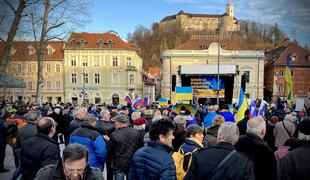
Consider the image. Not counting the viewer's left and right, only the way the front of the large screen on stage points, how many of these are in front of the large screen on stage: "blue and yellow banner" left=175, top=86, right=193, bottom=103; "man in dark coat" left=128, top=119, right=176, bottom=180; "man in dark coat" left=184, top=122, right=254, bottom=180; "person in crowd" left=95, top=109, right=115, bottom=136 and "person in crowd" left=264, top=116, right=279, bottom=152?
5

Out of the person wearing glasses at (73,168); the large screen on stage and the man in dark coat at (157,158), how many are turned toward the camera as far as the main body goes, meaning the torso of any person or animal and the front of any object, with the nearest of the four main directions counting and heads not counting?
2

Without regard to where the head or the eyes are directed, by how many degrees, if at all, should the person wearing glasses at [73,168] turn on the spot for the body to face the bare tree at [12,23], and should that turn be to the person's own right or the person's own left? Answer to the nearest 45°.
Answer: approximately 180°

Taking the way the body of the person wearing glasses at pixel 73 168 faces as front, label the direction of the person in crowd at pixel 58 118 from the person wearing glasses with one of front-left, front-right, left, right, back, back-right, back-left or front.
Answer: back

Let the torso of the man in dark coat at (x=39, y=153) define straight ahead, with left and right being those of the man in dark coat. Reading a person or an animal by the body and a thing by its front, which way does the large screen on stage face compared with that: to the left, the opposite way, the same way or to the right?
the opposite way

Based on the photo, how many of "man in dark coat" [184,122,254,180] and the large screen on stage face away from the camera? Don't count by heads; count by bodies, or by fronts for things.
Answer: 1

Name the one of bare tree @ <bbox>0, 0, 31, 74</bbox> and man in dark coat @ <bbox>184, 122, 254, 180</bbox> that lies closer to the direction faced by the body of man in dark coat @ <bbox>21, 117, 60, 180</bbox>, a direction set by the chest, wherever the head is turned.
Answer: the bare tree

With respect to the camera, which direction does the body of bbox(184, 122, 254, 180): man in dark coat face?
away from the camera

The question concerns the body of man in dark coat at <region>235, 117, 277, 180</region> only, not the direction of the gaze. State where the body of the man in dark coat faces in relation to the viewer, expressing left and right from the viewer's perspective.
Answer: facing away from the viewer and to the right of the viewer

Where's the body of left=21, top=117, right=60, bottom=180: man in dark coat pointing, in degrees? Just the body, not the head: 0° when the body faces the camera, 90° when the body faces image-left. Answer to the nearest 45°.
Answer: approximately 225°
